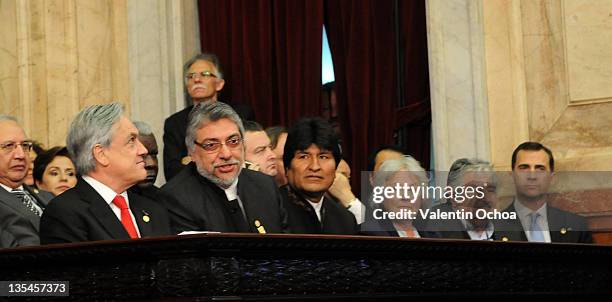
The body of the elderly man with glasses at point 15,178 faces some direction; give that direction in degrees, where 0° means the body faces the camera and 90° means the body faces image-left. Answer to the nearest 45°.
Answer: approximately 315°

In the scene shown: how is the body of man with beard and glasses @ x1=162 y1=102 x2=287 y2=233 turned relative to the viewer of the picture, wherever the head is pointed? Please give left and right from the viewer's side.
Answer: facing the viewer and to the right of the viewer

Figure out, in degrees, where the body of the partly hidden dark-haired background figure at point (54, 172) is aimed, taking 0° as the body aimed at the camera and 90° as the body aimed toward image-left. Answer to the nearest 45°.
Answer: approximately 315°

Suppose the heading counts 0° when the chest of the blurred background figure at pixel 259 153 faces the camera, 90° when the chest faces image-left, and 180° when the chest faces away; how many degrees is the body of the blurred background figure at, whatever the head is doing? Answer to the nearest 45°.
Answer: approximately 315°

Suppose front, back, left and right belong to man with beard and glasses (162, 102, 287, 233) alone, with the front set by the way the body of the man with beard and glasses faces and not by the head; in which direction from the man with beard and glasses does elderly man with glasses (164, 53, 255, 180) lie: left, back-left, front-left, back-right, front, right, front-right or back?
back-left

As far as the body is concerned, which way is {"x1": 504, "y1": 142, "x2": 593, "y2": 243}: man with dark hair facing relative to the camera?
toward the camera

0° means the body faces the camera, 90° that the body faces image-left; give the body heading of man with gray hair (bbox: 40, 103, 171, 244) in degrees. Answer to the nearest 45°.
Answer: approximately 315°
